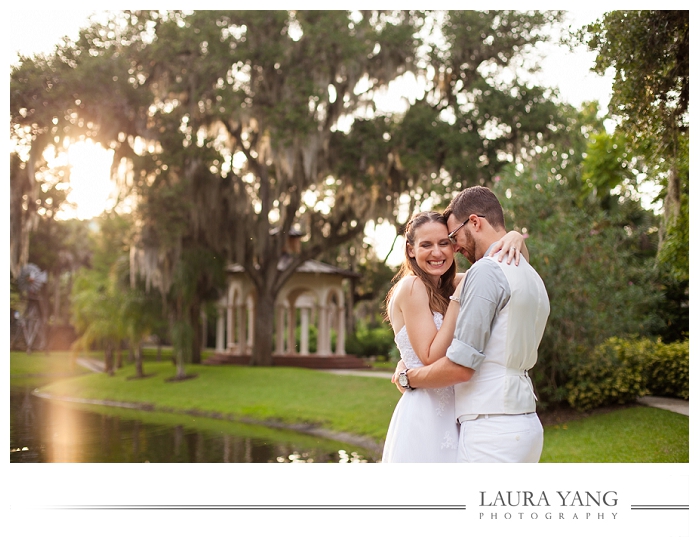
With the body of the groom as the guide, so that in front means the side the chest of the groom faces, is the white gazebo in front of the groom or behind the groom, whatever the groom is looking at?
in front

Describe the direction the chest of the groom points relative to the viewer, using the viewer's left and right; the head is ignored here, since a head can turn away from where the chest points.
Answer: facing away from the viewer and to the left of the viewer

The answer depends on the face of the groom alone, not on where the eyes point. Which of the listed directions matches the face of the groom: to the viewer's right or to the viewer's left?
to the viewer's left

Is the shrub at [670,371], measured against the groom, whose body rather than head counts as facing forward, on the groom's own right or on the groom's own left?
on the groom's own right

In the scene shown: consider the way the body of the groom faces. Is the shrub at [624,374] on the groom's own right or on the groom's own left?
on the groom's own right
